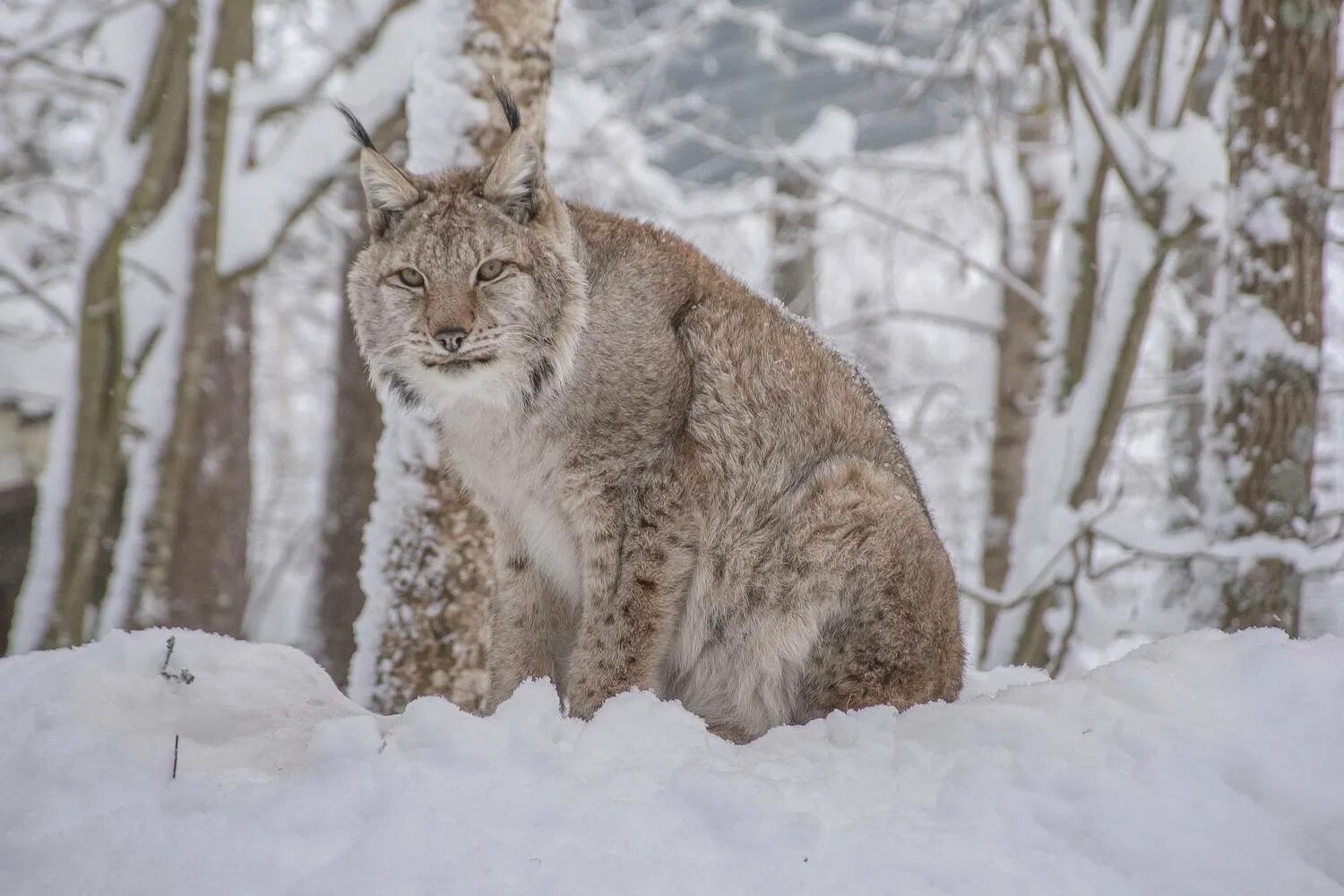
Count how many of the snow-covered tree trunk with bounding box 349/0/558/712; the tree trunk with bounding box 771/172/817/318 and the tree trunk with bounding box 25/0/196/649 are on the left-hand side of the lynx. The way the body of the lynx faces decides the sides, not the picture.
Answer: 0

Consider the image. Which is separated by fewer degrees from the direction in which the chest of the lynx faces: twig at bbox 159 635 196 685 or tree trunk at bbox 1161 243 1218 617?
the twig

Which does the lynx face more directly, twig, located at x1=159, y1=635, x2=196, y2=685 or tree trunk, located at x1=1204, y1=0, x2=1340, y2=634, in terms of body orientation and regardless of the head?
the twig

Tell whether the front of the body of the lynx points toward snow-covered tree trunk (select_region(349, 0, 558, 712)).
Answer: no

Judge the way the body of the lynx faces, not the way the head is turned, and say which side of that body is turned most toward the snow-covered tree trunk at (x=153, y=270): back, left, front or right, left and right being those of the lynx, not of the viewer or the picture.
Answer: right

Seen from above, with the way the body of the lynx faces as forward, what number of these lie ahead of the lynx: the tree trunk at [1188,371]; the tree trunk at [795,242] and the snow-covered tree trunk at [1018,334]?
0

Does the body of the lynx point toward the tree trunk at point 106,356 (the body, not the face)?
no

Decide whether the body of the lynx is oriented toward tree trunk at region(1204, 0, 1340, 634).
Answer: no

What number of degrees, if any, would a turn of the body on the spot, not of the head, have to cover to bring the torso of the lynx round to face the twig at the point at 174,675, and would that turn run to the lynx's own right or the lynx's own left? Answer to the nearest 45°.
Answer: approximately 45° to the lynx's own right

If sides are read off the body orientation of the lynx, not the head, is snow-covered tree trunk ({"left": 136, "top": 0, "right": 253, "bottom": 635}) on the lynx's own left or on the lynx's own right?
on the lynx's own right

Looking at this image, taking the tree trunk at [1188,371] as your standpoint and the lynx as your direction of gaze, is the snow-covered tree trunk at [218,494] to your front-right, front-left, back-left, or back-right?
front-right

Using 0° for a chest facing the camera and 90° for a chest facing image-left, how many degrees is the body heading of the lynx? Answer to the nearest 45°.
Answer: approximately 45°
